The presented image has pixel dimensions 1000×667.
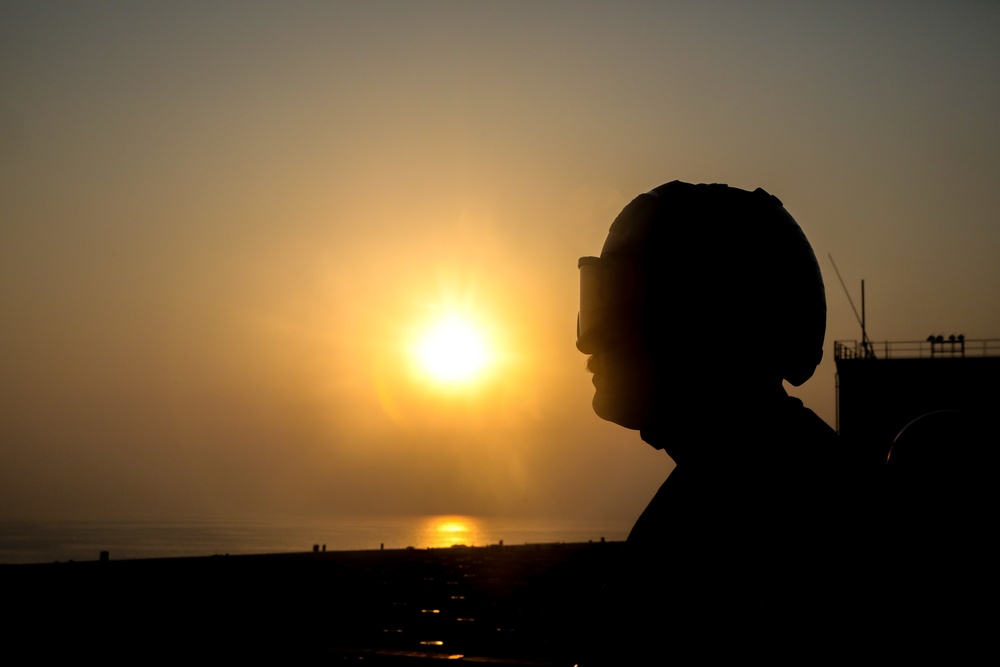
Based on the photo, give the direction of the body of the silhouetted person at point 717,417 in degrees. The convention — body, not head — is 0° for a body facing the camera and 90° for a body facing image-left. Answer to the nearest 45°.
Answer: approximately 90°

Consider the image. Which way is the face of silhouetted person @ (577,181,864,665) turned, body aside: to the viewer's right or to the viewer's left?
to the viewer's left
